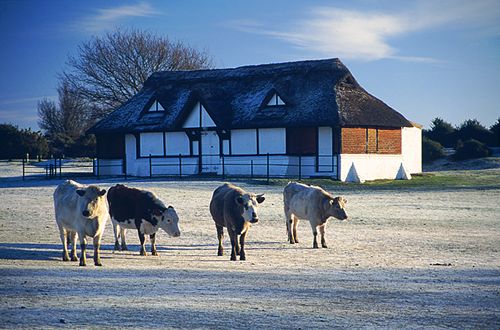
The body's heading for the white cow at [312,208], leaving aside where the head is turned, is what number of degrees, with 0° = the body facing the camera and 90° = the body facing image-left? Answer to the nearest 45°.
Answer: approximately 315°

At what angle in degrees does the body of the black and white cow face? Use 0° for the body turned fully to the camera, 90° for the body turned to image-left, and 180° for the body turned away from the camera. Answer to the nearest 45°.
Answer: approximately 315°

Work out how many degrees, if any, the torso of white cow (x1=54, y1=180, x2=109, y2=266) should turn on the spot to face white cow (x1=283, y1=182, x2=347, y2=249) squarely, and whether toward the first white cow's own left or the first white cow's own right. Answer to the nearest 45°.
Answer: approximately 90° to the first white cow's own left

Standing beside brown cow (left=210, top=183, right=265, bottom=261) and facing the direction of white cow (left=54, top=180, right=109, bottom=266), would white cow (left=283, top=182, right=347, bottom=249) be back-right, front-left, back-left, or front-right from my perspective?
back-right

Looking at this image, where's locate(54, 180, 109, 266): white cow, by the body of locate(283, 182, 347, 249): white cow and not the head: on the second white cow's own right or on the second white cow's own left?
on the second white cow's own right

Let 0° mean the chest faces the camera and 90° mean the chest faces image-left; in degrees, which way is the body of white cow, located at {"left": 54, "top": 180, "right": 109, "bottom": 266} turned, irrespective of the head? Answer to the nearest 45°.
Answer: approximately 315°

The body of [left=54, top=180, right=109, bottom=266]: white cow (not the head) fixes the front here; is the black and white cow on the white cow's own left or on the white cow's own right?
on the white cow's own left
